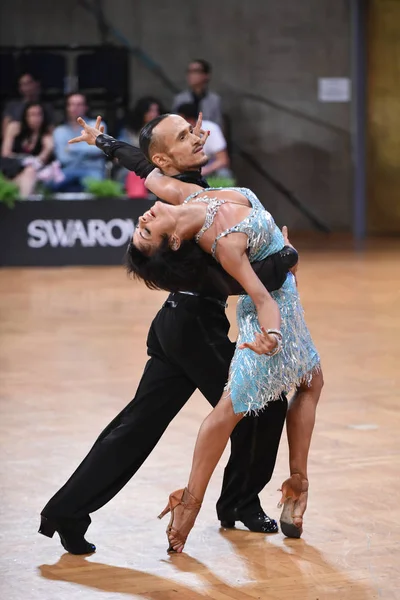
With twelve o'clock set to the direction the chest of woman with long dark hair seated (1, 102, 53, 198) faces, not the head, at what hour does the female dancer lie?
The female dancer is roughly at 12 o'clock from the woman with long dark hair seated.

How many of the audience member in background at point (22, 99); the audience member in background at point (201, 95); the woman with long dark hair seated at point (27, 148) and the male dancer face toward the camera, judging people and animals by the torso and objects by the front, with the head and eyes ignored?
3

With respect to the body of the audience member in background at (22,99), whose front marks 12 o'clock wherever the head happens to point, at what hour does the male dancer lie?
The male dancer is roughly at 12 o'clock from the audience member in background.

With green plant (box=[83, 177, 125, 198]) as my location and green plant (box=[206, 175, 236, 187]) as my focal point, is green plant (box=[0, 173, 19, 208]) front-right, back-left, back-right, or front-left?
back-right

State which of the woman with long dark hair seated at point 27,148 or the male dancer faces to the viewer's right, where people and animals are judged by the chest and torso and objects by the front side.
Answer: the male dancer

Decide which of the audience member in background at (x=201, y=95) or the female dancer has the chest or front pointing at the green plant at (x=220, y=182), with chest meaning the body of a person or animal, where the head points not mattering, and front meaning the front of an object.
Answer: the audience member in background

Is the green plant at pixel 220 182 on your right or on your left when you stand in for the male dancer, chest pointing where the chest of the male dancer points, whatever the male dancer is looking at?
on your left

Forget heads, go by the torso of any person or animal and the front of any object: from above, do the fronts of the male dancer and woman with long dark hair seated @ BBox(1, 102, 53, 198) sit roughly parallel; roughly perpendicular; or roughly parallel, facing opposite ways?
roughly perpendicular

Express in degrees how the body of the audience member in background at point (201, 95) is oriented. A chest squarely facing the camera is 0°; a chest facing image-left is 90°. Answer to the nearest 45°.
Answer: approximately 0°

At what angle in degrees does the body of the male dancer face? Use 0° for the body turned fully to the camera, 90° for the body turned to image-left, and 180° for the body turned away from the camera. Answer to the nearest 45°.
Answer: approximately 270°
